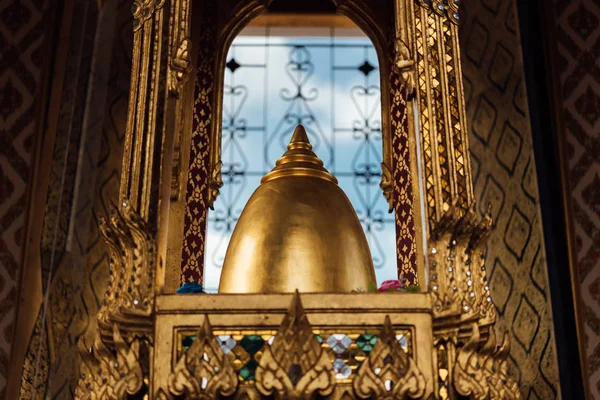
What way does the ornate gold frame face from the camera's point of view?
toward the camera
